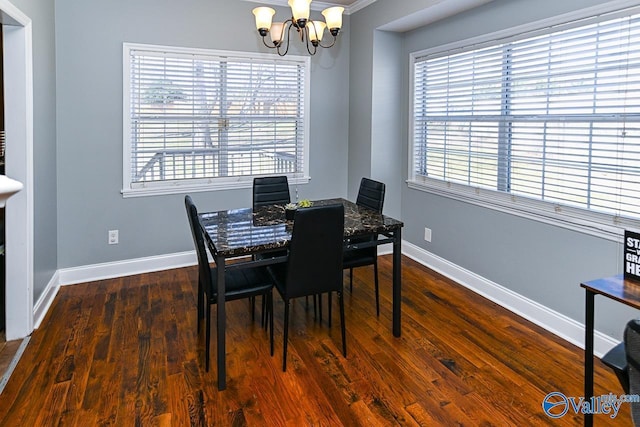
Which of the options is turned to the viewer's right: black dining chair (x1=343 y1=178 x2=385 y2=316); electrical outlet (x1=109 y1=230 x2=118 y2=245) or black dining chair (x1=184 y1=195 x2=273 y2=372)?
black dining chair (x1=184 y1=195 x2=273 y2=372)

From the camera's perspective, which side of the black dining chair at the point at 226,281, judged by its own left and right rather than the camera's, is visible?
right

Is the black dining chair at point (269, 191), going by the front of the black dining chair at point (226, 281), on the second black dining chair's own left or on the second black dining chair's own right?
on the second black dining chair's own left

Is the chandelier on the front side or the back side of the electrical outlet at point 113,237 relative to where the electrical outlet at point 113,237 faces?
on the front side

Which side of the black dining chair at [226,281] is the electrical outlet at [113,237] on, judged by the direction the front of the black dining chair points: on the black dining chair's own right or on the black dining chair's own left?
on the black dining chair's own left

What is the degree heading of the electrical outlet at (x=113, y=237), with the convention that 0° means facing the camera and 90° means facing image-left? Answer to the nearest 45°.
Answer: approximately 0°

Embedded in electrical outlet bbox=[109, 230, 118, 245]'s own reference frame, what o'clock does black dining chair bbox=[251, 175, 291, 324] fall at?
The black dining chair is roughly at 10 o'clock from the electrical outlet.

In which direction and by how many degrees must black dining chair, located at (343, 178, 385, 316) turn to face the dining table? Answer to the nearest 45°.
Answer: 0° — it already faces it

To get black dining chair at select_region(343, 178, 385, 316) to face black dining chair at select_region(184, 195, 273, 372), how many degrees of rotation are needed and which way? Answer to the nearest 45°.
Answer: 0° — it already faces it

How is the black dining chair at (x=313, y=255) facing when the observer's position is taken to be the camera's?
facing away from the viewer and to the left of the viewer
